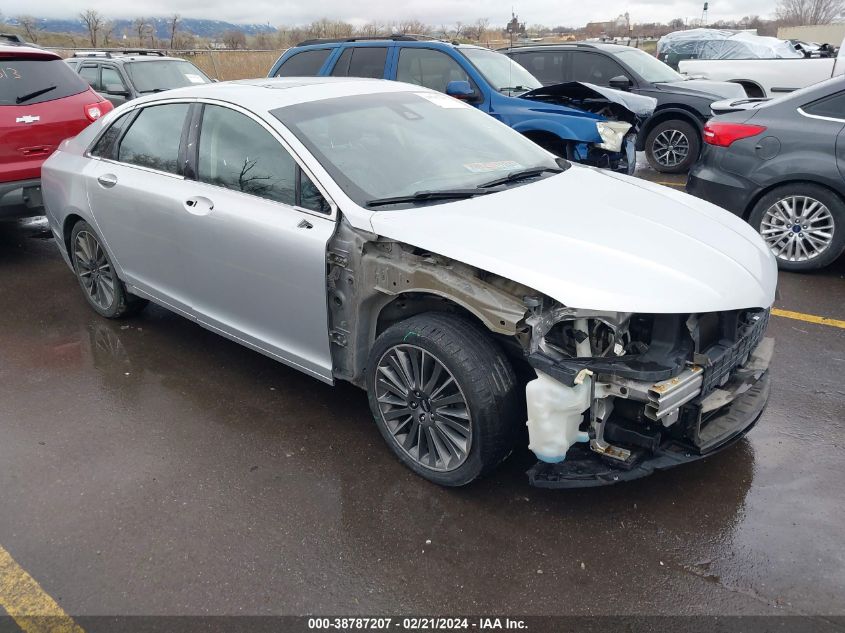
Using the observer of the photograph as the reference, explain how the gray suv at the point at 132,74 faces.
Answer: facing the viewer and to the right of the viewer

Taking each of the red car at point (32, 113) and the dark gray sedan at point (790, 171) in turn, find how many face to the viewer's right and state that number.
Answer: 1

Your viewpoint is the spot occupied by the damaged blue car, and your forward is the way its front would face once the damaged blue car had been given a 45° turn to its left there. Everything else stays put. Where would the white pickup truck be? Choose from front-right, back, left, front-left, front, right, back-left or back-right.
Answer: front-left

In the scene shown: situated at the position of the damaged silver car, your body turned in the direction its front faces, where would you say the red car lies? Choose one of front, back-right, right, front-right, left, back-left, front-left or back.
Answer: back

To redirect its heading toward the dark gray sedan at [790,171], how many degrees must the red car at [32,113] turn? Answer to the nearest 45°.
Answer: approximately 135° to its right

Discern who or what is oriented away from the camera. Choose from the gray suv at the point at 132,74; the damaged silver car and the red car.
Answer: the red car

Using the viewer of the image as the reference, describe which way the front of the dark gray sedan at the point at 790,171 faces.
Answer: facing to the right of the viewer

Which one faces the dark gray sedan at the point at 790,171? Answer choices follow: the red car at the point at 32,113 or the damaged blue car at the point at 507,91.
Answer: the damaged blue car

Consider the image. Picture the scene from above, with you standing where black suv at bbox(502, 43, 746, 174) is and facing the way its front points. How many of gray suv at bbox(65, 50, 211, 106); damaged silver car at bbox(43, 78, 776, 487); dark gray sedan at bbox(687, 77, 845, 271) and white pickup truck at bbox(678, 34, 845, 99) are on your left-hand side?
1

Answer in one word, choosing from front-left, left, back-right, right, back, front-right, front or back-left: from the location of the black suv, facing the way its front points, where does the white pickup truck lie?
left

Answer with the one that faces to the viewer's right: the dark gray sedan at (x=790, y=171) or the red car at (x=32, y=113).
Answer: the dark gray sedan

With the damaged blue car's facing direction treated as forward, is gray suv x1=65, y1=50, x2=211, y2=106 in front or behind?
behind

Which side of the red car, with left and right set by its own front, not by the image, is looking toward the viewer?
back
